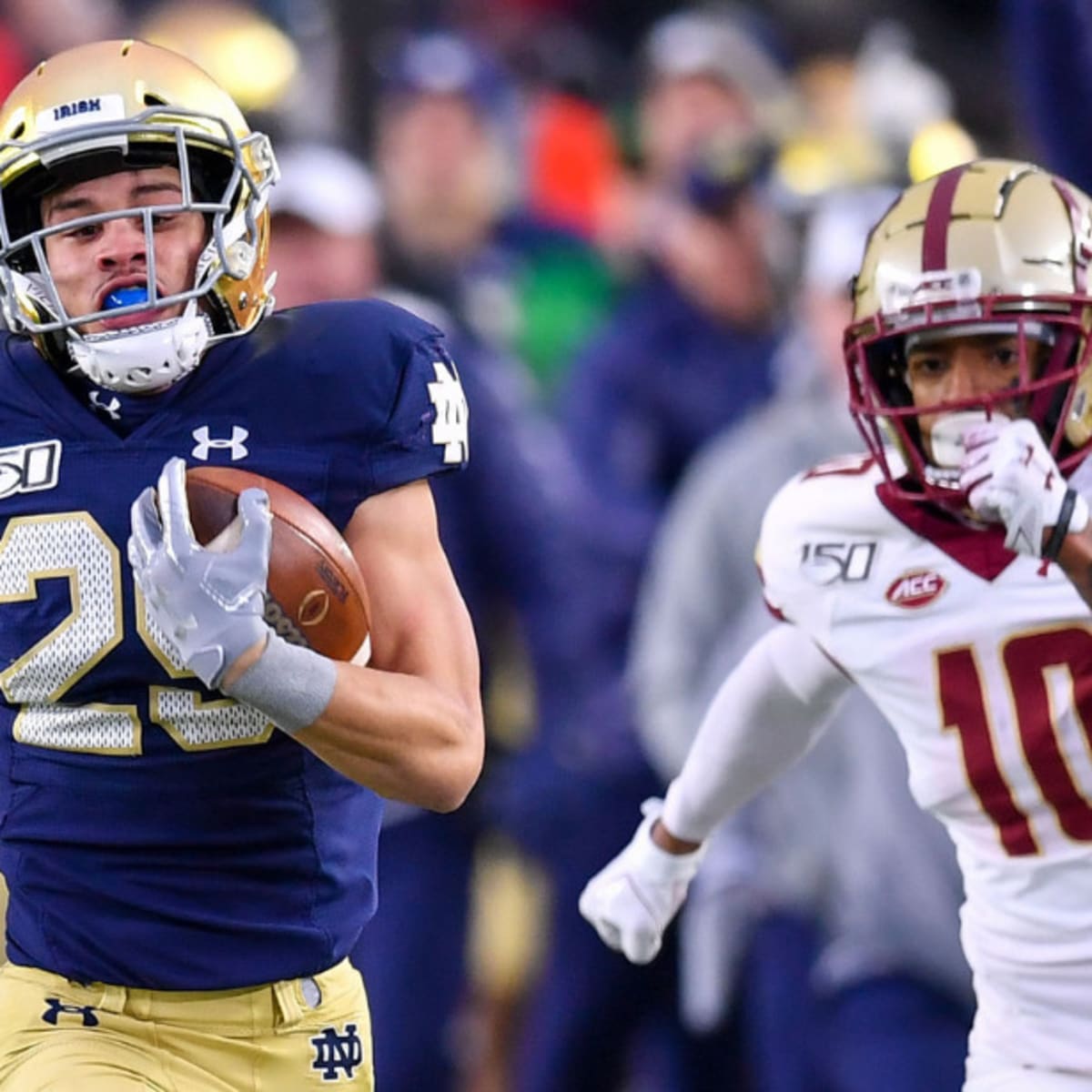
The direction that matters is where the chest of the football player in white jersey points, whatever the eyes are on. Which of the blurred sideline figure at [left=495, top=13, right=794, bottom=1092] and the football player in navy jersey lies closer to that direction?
the football player in navy jersey

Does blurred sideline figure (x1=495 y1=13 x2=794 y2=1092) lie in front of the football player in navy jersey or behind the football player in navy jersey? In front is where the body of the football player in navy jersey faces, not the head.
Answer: behind

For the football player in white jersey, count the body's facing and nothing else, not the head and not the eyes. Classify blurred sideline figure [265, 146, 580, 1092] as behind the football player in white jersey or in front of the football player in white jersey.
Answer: behind

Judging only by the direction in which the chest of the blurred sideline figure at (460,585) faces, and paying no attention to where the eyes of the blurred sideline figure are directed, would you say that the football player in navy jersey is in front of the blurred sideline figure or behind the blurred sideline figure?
in front

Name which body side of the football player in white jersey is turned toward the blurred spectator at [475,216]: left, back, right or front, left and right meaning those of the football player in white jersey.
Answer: back

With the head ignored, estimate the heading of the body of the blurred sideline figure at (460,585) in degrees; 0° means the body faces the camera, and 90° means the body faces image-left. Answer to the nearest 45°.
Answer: approximately 45°

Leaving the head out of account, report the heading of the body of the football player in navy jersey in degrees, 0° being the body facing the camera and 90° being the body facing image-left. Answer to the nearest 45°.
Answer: approximately 0°

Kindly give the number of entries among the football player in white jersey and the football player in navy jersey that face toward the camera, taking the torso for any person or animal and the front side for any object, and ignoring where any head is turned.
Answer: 2

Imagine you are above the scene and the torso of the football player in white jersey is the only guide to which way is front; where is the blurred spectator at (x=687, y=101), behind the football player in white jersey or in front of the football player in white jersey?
behind

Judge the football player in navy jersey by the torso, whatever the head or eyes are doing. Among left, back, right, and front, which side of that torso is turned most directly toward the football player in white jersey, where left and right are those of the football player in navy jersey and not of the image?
left

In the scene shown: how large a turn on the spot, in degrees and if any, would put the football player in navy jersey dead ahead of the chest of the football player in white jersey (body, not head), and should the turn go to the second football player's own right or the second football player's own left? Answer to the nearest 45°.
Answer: approximately 45° to the second football player's own right

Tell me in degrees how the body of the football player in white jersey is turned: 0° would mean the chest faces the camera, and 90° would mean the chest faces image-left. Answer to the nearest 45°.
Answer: approximately 0°
